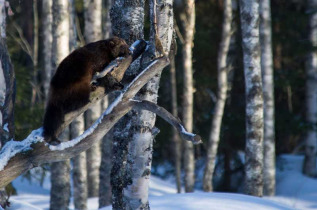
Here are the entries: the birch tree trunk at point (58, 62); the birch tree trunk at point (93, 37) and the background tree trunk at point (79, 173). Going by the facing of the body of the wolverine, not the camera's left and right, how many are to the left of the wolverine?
3

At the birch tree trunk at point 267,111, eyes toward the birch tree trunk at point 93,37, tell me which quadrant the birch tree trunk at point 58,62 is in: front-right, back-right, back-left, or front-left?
front-left

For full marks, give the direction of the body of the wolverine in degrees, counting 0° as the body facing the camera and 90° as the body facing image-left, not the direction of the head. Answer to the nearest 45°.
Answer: approximately 270°

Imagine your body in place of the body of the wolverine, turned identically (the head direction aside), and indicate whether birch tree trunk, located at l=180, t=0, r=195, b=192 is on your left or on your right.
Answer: on your left

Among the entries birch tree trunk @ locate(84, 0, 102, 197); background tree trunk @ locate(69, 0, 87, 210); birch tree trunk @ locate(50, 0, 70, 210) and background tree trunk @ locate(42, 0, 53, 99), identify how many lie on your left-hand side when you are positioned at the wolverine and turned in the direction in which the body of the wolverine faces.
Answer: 4

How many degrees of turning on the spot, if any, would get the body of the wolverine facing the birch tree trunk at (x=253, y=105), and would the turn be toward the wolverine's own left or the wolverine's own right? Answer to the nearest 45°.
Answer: approximately 45° to the wolverine's own left

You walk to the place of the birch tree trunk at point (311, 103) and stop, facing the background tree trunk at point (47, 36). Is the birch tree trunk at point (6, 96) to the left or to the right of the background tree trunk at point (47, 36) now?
left

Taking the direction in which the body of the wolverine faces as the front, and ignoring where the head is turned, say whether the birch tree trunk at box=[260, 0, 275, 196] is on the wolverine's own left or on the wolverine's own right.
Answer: on the wolverine's own left

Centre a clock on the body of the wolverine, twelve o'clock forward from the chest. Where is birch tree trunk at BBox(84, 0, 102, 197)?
The birch tree trunk is roughly at 9 o'clock from the wolverine.

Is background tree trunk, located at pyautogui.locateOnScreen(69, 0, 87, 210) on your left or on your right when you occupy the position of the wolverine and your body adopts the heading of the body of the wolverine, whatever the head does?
on your left
